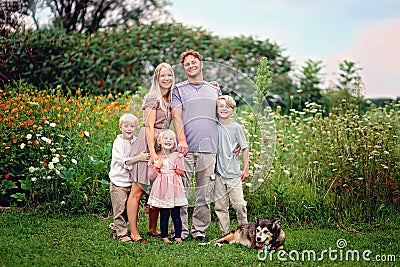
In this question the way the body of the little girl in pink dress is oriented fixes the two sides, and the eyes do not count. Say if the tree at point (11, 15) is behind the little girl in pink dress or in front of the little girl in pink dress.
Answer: behind

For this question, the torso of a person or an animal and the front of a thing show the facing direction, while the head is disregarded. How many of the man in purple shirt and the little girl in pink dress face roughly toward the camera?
2

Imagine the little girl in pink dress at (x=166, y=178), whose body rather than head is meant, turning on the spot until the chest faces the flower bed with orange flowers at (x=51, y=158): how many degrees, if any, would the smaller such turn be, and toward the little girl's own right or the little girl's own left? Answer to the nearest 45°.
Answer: approximately 135° to the little girl's own right

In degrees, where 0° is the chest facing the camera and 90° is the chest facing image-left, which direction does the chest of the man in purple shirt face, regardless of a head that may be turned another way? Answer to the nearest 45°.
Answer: approximately 0°

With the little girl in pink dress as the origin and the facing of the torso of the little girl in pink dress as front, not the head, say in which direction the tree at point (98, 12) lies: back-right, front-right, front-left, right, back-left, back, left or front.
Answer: back

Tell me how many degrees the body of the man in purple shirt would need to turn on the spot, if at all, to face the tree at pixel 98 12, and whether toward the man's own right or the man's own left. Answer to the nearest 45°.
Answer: approximately 180°

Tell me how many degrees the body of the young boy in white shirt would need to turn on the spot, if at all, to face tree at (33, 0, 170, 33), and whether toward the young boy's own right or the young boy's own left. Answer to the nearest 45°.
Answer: approximately 135° to the young boy's own left

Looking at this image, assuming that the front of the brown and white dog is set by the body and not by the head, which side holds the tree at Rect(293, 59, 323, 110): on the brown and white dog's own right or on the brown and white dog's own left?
on the brown and white dog's own left

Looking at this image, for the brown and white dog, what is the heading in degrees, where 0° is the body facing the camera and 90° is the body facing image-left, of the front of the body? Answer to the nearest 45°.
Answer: approximately 315°

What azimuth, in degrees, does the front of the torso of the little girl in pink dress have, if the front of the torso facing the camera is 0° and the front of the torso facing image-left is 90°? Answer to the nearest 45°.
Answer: approximately 0°
